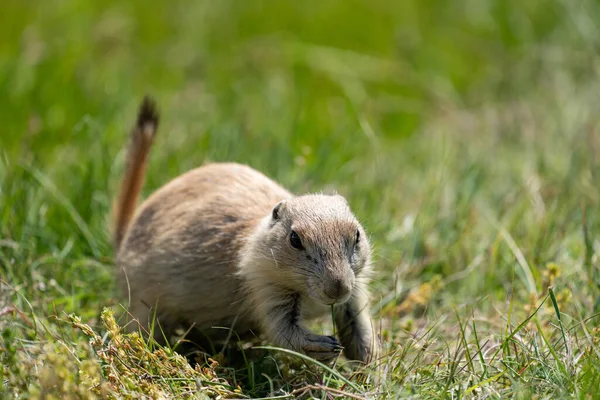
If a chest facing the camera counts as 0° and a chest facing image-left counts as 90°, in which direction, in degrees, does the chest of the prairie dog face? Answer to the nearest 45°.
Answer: approximately 315°
